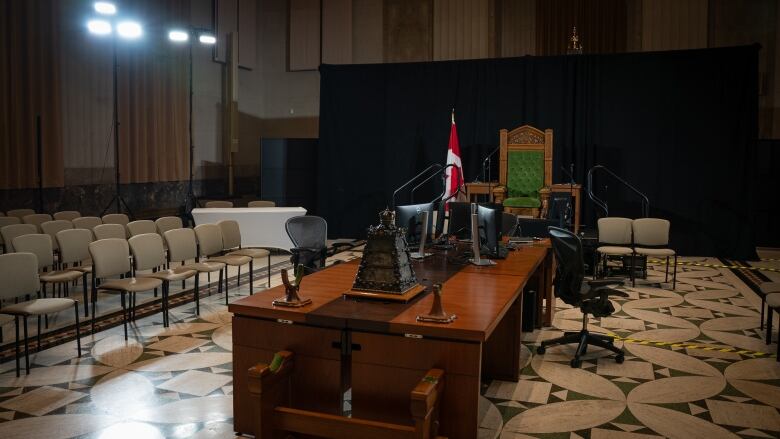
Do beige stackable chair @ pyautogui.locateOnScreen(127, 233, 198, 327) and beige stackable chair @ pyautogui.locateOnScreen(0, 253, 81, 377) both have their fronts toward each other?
no

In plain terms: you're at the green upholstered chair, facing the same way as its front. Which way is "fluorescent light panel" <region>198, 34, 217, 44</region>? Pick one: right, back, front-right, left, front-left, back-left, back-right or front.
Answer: right

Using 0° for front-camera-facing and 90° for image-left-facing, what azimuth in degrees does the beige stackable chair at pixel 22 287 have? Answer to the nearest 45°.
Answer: approximately 315°

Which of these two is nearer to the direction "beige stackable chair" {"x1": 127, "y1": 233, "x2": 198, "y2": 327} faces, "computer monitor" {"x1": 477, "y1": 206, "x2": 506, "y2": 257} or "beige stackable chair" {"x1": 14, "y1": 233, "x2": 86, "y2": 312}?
the computer monitor

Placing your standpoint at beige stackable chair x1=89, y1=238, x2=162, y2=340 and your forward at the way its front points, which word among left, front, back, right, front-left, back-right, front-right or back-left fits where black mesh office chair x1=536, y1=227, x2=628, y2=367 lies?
front

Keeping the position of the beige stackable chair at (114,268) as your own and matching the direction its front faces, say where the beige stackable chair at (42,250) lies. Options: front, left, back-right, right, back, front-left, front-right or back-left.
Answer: back

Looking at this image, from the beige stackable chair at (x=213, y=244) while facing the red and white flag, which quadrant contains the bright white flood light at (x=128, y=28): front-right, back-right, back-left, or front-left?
front-left

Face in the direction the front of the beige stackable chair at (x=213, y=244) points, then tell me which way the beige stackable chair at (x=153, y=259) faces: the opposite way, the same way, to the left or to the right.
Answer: the same way

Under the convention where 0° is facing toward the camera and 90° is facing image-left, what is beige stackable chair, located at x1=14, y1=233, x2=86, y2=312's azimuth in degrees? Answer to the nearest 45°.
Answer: approximately 315°

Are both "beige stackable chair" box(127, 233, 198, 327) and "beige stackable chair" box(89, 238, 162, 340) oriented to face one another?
no

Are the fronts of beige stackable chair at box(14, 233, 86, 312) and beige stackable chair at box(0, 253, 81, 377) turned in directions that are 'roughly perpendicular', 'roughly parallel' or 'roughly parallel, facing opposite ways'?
roughly parallel

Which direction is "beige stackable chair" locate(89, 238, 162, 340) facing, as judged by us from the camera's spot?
facing the viewer and to the right of the viewer

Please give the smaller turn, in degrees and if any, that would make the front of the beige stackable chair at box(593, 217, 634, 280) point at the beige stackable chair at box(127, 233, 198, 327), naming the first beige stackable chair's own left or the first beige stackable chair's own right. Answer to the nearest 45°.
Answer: approximately 45° to the first beige stackable chair's own right

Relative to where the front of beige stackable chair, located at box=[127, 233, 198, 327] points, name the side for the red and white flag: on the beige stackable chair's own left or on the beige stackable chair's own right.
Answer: on the beige stackable chair's own left

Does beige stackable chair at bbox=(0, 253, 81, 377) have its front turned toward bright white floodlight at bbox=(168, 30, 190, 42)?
no

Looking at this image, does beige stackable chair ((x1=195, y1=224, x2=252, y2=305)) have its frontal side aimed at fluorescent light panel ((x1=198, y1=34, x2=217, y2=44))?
no

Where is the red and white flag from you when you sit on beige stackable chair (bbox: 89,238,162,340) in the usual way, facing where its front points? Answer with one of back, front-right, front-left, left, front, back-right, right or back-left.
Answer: left

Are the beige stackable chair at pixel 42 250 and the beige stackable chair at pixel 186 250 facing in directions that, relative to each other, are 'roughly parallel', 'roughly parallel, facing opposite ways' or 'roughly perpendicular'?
roughly parallel

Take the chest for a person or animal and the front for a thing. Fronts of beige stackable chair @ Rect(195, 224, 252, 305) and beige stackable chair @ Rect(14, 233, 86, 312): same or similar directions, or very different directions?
same or similar directions

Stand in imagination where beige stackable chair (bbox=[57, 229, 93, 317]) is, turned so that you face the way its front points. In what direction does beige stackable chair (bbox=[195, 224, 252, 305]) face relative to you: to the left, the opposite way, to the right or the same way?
the same way

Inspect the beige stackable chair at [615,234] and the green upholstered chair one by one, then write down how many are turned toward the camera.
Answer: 2

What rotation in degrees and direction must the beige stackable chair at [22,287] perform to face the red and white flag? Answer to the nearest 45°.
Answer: approximately 90° to its left

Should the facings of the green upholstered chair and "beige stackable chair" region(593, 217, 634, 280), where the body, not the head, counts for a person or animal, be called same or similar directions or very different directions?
same or similar directions

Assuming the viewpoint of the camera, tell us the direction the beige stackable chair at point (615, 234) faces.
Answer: facing the viewer

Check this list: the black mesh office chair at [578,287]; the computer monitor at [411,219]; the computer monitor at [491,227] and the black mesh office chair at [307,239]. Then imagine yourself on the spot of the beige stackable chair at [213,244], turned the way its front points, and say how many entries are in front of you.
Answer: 4

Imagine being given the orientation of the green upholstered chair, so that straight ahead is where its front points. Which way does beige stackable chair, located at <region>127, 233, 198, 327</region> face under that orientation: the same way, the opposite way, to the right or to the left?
to the left
